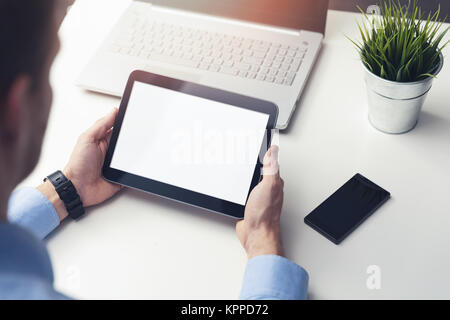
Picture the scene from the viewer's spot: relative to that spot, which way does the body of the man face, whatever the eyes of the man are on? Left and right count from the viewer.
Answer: facing away from the viewer and to the right of the viewer

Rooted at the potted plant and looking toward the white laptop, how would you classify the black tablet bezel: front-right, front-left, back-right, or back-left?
front-left

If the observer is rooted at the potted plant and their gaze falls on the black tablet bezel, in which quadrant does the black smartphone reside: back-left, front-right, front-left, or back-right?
front-left

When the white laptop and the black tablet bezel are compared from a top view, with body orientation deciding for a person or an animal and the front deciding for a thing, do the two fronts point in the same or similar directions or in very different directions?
same or similar directions

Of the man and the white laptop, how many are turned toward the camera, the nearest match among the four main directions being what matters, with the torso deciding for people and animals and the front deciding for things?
1

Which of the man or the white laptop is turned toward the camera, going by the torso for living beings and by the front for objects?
the white laptop

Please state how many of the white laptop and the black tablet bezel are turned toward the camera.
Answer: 2

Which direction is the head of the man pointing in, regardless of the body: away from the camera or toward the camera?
away from the camera

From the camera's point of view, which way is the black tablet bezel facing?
toward the camera

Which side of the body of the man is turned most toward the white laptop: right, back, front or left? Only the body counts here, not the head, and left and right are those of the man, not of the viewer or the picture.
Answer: front
